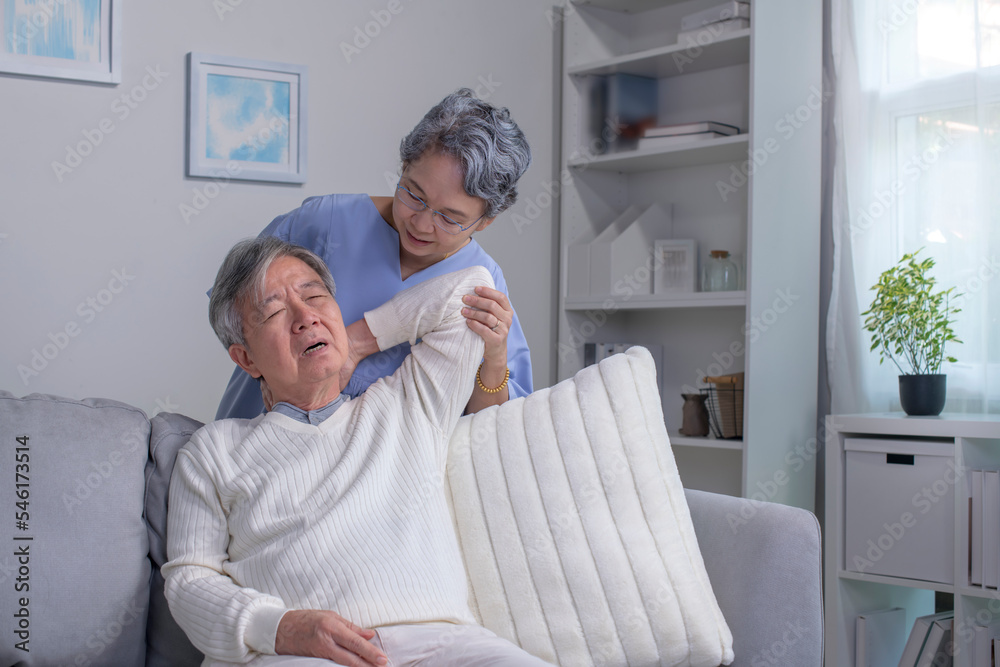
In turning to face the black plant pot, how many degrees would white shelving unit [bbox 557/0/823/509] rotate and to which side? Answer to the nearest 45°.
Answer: approximately 90° to its left

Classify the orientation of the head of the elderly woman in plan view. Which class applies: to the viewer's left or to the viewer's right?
to the viewer's left

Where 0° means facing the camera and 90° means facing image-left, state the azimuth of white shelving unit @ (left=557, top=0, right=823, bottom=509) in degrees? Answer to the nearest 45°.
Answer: approximately 45°

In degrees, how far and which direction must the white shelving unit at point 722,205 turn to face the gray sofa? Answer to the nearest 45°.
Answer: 0° — it already faces it
